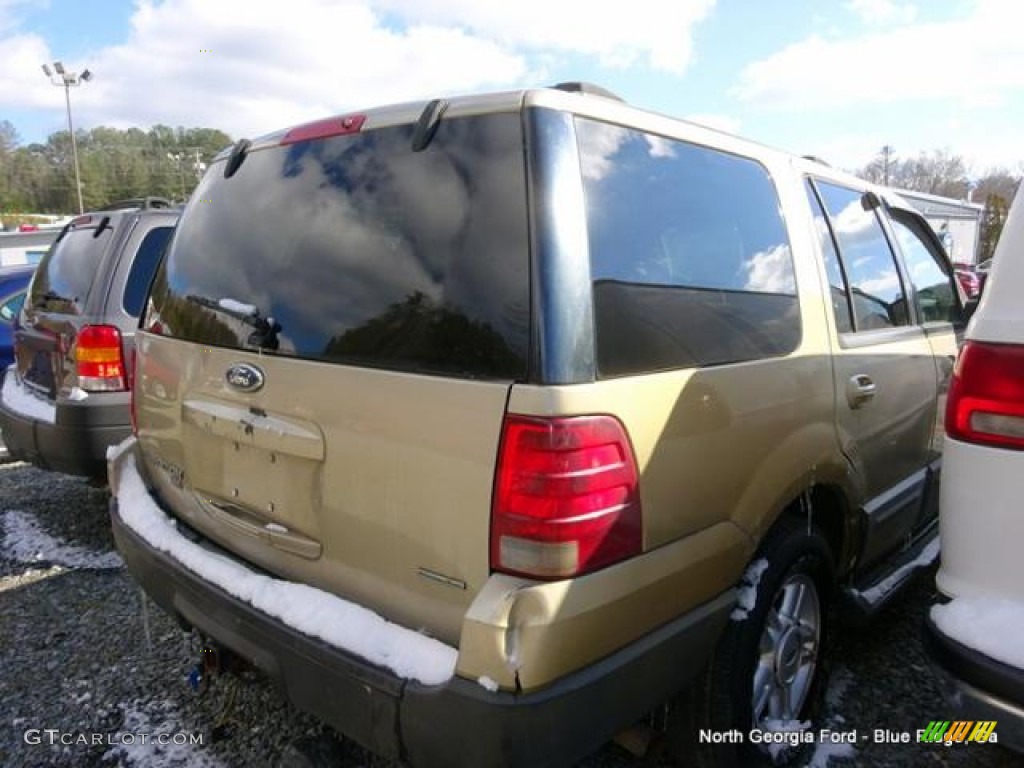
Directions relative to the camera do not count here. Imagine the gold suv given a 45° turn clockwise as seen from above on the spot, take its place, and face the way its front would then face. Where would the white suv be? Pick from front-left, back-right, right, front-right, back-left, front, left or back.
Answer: front

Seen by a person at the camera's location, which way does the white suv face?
facing away from the viewer

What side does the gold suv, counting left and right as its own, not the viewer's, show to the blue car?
left

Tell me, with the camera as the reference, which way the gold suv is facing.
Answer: facing away from the viewer and to the right of the viewer

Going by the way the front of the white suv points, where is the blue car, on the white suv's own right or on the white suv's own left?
on the white suv's own left
